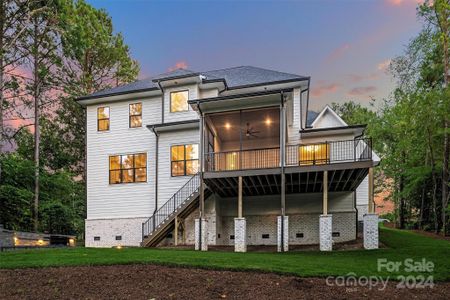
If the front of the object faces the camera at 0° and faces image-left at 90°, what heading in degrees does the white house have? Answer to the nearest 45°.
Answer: approximately 180°
